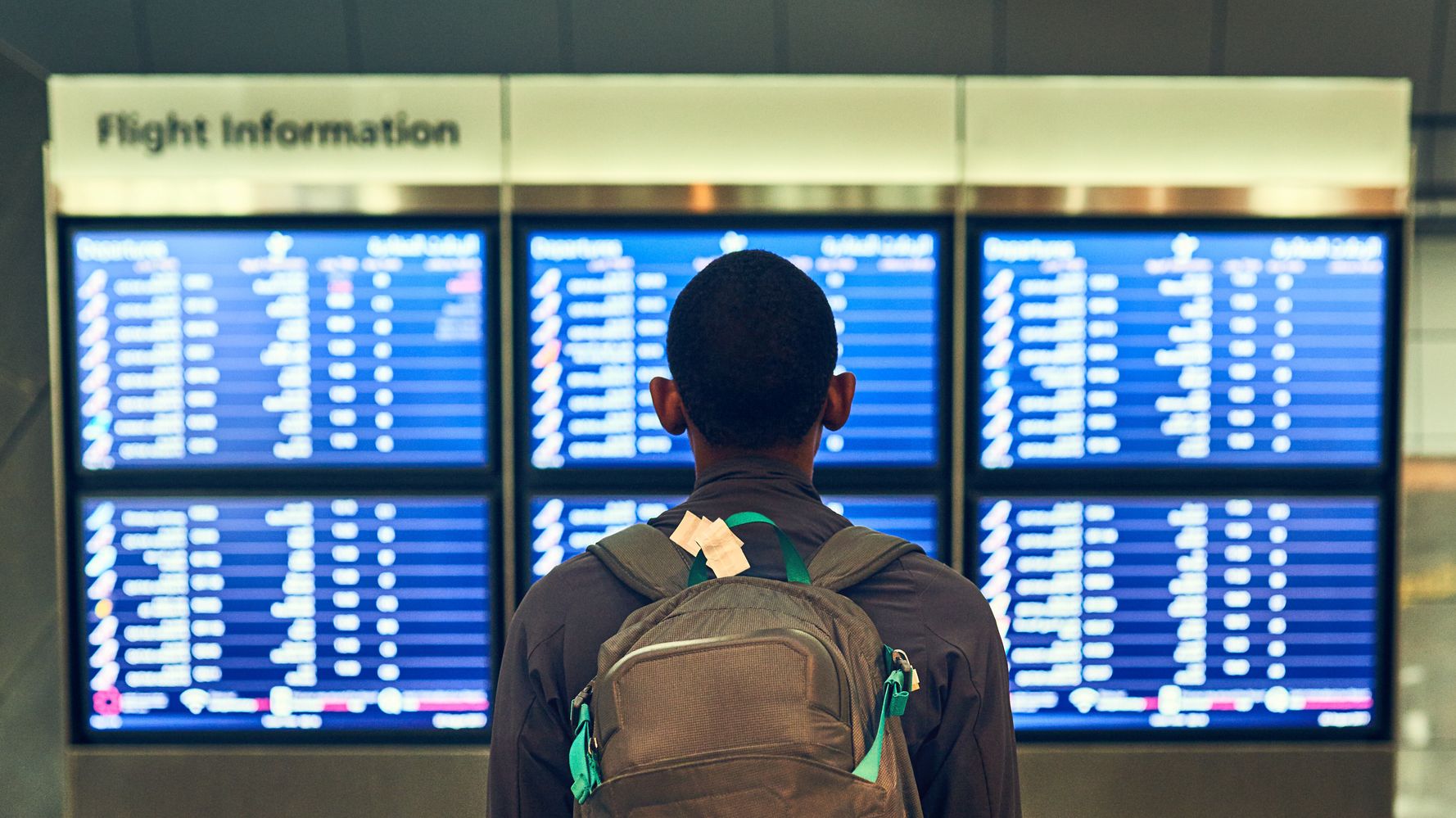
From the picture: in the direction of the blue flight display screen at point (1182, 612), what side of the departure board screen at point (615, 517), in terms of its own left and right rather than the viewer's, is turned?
left

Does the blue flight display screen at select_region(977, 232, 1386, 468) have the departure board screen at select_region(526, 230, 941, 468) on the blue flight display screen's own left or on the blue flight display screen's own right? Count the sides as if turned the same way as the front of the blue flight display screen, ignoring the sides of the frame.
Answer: on the blue flight display screen's own right

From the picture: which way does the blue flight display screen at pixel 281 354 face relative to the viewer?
toward the camera

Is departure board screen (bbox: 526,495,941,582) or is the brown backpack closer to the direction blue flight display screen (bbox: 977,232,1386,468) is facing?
the brown backpack

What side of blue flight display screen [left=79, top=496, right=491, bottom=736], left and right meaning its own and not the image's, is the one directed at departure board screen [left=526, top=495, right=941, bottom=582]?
left

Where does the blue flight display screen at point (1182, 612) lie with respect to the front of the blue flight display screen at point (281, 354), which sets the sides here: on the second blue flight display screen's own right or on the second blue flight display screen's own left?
on the second blue flight display screen's own left

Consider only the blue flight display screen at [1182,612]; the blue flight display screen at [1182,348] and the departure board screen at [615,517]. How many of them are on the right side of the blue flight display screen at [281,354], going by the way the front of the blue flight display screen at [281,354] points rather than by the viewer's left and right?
0

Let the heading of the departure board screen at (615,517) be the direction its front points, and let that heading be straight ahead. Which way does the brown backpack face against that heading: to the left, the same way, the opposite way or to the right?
the same way

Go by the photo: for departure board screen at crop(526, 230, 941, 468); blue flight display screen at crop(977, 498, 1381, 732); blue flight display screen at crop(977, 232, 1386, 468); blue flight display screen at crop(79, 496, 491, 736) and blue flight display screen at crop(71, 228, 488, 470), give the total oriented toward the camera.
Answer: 5

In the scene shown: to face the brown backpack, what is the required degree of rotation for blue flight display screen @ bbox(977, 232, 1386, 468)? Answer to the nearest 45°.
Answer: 0° — it already faces it

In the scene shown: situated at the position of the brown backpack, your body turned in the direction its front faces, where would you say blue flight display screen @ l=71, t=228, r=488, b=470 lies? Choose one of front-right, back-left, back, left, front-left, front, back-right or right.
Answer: back-right

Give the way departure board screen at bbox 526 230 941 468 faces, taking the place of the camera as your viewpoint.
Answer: facing the viewer

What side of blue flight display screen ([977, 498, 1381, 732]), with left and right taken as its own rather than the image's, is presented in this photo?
front

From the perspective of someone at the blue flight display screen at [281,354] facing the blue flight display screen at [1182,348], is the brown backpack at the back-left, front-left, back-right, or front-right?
front-right
